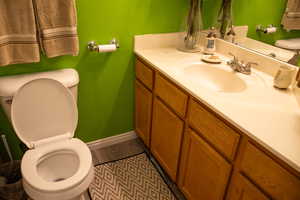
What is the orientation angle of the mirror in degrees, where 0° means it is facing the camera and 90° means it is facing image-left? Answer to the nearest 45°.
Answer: approximately 45°

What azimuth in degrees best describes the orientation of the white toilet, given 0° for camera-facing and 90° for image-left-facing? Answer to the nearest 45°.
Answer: approximately 0°

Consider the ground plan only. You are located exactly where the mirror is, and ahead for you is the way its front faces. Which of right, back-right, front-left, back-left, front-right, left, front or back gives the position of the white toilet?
front

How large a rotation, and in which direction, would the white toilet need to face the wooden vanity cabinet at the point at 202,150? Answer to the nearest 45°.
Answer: approximately 45° to its left

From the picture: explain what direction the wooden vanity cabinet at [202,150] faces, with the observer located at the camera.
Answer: facing the viewer and to the left of the viewer

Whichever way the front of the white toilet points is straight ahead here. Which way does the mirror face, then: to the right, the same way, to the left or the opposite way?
to the right

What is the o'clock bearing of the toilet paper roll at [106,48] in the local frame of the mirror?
The toilet paper roll is roughly at 1 o'clock from the mirror.

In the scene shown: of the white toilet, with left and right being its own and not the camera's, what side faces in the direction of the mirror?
left

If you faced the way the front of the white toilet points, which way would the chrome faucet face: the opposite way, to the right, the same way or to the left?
to the right

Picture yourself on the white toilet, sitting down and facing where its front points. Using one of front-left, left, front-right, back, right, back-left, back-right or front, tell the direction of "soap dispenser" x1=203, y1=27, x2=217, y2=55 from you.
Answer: left
